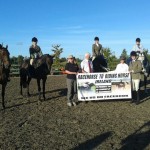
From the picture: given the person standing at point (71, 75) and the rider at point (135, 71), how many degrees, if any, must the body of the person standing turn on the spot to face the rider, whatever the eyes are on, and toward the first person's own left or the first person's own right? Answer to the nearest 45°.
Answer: approximately 90° to the first person's own left

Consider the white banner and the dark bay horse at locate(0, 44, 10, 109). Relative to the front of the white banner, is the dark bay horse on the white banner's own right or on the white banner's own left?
on the white banner's own right

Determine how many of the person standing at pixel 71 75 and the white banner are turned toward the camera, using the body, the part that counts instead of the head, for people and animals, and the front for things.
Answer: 2

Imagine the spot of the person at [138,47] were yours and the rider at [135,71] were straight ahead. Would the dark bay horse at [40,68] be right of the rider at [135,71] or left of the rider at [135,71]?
right

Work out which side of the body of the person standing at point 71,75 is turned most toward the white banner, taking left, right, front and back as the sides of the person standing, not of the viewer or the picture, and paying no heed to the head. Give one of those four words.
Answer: left

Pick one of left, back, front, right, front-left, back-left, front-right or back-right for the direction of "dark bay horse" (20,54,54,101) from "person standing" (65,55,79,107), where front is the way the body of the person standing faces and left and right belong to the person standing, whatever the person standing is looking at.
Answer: back-right

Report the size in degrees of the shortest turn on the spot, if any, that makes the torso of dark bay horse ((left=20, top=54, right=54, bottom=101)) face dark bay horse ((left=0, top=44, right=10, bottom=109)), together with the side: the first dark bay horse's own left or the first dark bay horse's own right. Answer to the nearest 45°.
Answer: approximately 90° to the first dark bay horse's own right
